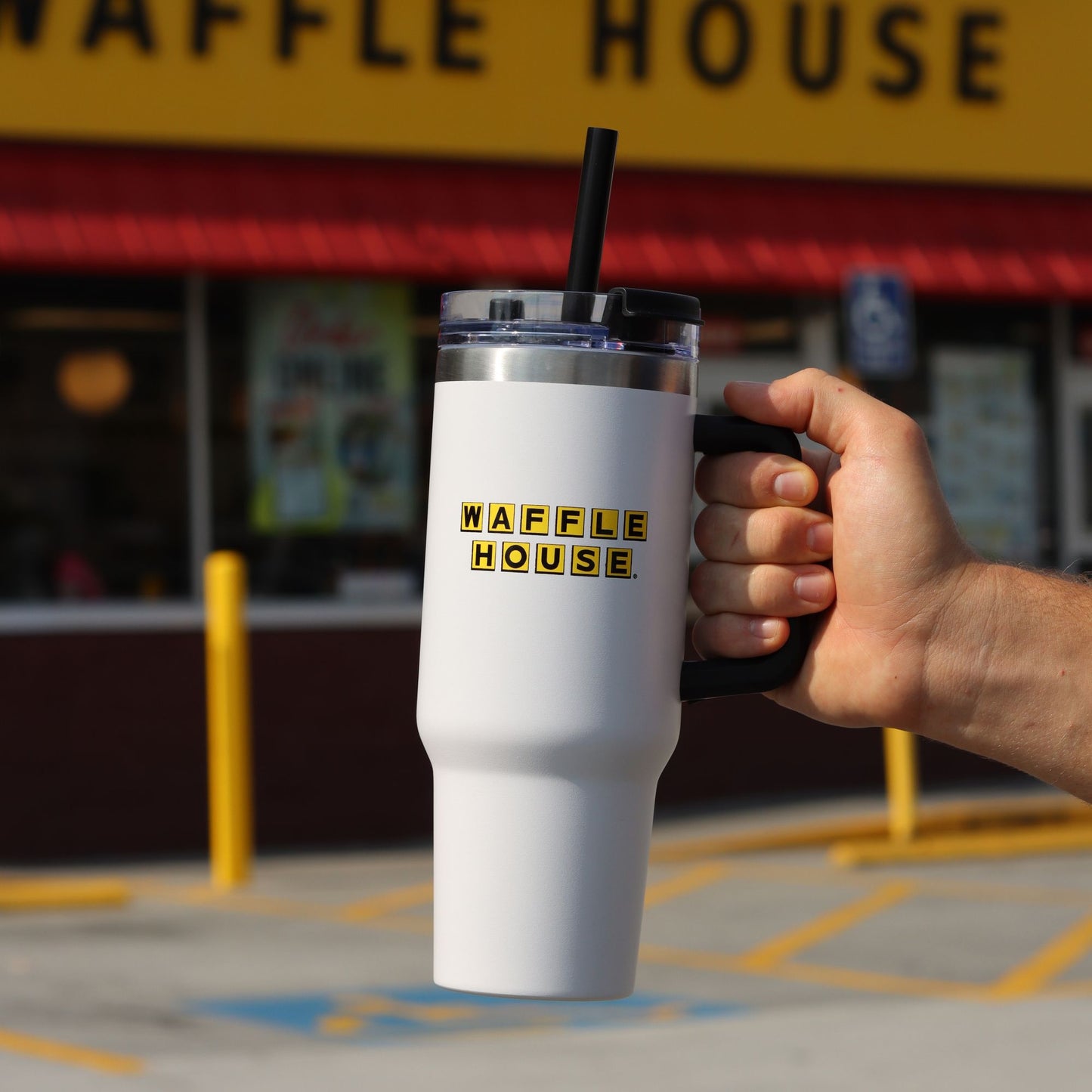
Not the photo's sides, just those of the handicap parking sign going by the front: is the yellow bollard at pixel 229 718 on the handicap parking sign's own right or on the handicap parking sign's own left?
on the handicap parking sign's own right

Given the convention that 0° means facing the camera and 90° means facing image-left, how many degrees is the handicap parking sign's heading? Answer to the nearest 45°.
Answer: approximately 0°
